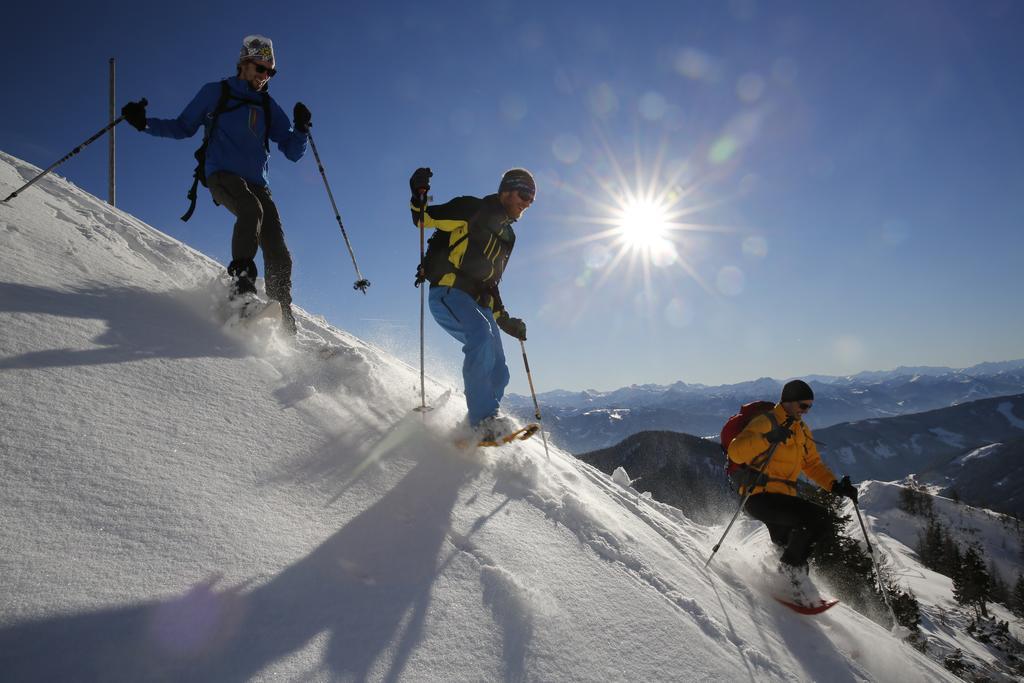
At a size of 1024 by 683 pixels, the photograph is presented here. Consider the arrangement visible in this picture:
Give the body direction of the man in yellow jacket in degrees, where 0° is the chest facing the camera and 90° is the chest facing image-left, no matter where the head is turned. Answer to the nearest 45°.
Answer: approximately 315°

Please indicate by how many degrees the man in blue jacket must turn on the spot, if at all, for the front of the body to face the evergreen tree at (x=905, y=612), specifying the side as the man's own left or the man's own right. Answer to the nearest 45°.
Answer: approximately 45° to the man's own left

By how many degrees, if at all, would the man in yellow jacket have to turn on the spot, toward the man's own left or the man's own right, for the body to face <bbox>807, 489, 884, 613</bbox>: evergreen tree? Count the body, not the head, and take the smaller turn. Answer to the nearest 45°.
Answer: approximately 135° to the man's own left

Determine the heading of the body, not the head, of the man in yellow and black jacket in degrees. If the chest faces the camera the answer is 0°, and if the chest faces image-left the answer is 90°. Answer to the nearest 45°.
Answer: approximately 315°

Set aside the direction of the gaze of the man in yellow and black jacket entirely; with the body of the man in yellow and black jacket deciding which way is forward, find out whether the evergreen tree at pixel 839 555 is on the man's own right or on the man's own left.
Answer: on the man's own left

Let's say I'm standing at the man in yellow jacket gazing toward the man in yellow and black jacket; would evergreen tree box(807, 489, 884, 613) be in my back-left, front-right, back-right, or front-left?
back-right

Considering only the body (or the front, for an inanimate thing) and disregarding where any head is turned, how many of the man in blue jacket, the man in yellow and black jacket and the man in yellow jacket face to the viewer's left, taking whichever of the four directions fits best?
0

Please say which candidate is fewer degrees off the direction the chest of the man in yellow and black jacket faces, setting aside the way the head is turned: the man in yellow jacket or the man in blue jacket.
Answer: the man in yellow jacket

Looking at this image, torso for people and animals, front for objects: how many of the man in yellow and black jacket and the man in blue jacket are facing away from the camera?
0

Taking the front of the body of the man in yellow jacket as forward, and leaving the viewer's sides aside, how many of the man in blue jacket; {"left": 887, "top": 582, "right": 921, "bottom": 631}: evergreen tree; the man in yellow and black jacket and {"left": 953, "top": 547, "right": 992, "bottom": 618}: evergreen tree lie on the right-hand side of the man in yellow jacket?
2

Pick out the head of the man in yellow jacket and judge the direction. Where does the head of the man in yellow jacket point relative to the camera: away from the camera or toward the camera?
toward the camera

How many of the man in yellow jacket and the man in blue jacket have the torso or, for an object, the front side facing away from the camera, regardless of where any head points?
0

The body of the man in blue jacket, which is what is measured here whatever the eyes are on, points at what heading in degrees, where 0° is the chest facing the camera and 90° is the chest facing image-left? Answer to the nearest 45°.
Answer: approximately 315°

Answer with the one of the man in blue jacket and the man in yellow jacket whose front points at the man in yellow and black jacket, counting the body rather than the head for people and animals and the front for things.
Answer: the man in blue jacket
